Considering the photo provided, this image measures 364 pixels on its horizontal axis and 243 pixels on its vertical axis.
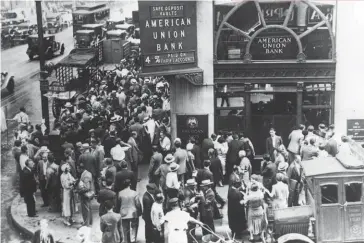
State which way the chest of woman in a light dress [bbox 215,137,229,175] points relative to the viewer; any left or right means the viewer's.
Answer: facing away from the viewer

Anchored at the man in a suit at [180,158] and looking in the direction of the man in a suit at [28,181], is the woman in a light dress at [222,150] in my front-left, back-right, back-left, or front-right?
back-right

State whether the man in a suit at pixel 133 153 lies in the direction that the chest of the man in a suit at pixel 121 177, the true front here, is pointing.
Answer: yes

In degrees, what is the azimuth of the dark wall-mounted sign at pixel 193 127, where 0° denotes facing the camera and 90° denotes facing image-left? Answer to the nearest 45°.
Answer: approximately 0°

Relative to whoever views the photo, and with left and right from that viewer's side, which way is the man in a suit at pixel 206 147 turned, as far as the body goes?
facing away from the viewer and to the right of the viewer

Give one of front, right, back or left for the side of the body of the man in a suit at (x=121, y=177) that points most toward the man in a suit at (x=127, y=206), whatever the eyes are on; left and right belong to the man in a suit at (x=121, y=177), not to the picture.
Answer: back

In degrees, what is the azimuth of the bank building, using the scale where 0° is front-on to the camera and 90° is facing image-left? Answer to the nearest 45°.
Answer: approximately 0°

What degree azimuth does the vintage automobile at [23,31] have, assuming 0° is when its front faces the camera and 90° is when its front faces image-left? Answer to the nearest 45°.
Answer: approximately 45°

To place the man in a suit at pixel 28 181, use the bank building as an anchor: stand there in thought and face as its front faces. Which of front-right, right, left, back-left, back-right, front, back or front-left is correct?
front-right

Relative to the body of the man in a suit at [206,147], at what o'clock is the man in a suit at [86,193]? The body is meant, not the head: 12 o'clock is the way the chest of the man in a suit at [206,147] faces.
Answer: the man in a suit at [86,193] is roughly at 8 o'clock from the man in a suit at [206,147].
